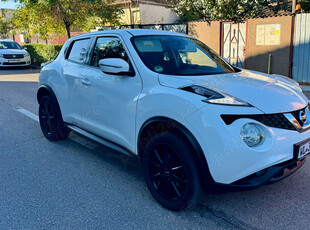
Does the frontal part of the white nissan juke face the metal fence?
no

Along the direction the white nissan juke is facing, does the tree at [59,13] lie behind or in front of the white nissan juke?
behind

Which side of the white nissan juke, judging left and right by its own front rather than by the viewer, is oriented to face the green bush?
back

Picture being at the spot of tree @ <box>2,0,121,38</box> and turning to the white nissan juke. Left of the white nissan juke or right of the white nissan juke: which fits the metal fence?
left

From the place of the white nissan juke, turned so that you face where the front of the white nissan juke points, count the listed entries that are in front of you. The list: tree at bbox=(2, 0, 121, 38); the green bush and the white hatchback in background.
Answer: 0

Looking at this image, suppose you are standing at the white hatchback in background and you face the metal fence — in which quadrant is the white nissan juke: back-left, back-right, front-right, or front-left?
front-right

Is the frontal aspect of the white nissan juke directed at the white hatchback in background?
no

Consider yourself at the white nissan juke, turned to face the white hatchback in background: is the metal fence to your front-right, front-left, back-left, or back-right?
front-right

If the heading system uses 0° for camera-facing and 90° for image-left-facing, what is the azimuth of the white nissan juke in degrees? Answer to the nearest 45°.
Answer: approximately 315°
